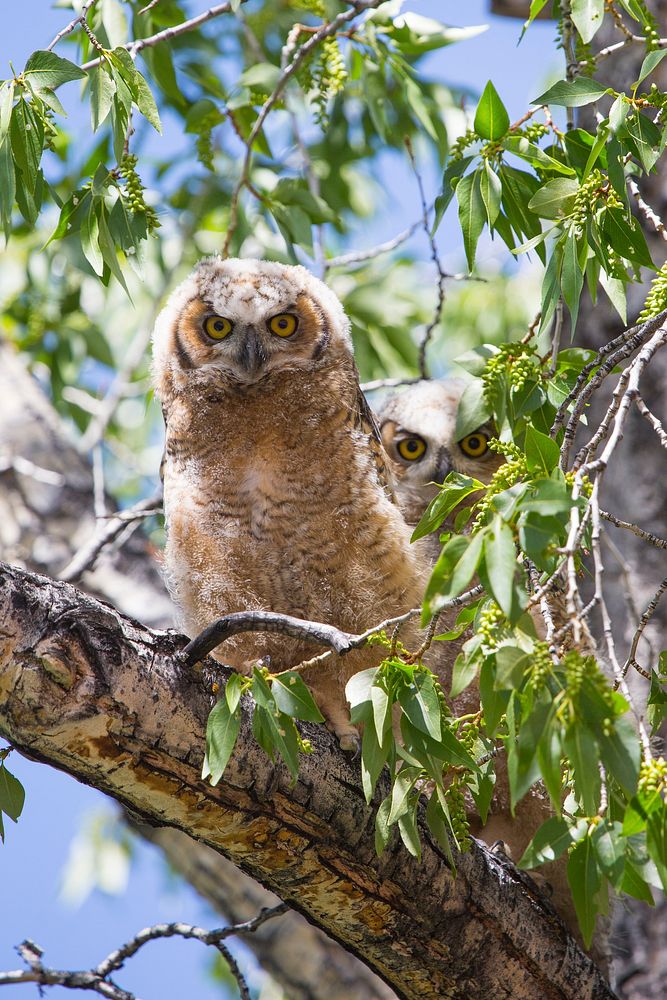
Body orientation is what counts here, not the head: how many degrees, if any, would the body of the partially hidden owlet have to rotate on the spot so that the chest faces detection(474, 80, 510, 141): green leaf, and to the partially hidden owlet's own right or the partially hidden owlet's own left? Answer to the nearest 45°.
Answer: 0° — it already faces it

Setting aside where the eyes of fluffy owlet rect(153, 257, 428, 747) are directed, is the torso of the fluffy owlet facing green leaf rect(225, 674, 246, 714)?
yes

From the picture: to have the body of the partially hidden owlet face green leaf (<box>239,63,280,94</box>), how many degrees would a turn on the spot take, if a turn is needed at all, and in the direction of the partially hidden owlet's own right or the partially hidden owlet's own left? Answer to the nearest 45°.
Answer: approximately 135° to the partially hidden owlet's own right

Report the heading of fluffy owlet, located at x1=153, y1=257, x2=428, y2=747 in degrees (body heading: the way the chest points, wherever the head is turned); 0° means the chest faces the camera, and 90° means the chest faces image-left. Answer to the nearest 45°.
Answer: approximately 0°

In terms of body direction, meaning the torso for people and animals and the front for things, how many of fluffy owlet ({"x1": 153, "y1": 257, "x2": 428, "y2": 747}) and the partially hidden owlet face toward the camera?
2
